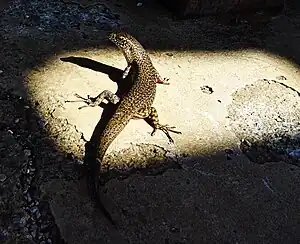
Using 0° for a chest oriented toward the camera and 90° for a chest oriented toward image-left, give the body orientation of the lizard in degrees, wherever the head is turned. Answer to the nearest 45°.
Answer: approximately 180°

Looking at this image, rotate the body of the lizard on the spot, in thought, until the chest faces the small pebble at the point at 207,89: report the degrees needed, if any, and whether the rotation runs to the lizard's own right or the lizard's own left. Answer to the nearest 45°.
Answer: approximately 45° to the lizard's own right
